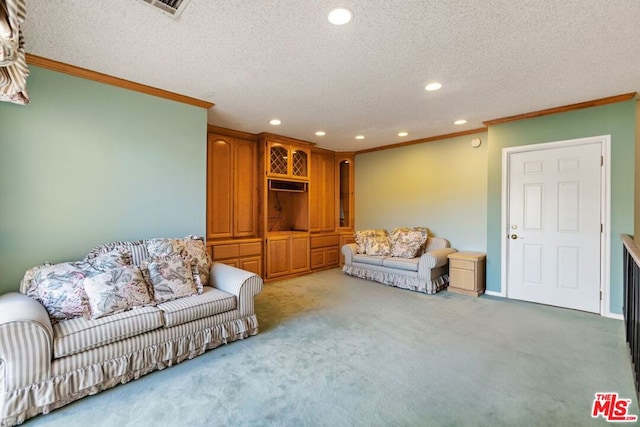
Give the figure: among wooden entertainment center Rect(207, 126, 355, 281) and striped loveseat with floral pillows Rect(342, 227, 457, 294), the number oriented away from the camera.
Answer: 0

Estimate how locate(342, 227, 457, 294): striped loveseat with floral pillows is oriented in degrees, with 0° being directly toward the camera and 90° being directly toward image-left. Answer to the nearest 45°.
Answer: approximately 45°

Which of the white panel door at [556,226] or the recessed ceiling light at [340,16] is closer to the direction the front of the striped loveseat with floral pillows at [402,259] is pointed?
the recessed ceiling light

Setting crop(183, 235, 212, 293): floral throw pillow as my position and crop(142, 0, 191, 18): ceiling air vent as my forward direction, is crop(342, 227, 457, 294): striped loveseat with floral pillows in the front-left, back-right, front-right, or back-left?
back-left

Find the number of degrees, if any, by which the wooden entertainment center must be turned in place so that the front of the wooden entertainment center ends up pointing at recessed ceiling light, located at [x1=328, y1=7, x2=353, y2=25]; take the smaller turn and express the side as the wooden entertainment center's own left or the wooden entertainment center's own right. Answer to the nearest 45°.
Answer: approximately 45° to the wooden entertainment center's own right

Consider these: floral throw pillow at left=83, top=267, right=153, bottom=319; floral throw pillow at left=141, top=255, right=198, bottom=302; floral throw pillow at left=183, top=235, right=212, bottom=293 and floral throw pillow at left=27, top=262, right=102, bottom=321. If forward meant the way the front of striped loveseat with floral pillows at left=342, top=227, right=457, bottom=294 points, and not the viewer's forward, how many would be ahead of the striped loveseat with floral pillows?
4

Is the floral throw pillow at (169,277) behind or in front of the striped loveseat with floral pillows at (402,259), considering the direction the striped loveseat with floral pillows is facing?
in front

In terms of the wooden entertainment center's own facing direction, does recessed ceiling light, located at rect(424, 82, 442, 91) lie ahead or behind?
ahead

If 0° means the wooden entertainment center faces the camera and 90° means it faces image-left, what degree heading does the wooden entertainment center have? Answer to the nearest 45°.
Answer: approximately 315°

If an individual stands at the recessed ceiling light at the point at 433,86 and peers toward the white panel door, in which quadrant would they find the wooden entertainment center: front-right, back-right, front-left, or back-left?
back-left

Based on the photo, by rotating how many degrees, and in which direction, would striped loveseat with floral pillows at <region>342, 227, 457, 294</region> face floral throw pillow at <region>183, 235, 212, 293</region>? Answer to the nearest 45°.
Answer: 0° — it already faces it
